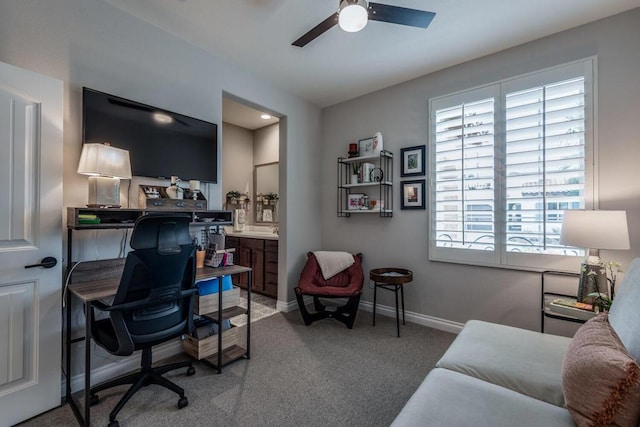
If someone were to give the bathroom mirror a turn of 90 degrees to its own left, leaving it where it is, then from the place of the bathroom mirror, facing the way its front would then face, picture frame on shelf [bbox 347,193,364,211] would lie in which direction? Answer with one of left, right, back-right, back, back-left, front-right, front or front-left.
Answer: front

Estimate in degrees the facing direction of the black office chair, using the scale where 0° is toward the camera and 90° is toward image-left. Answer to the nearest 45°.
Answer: approximately 135°

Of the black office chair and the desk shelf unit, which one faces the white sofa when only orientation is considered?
the desk shelf unit

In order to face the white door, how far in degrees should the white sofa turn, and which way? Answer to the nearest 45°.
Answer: approximately 45° to its left

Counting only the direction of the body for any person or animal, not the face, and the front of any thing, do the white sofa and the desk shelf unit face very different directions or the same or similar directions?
very different directions

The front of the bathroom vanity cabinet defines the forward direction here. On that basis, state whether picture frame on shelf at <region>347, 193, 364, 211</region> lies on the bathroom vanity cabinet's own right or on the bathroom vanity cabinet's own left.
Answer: on the bathroom vanity cabinet's own left

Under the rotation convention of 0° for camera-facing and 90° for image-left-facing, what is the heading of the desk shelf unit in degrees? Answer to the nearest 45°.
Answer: approximately 315°

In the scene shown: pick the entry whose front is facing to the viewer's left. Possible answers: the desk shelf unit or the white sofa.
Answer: the white sofa

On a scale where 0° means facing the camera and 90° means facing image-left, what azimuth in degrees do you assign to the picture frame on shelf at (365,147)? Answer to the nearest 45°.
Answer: approximately 45°

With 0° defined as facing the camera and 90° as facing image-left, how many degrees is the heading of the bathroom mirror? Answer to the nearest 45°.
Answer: approximately 45°
